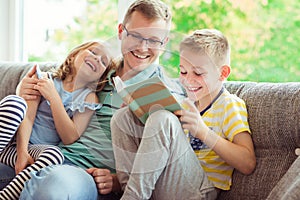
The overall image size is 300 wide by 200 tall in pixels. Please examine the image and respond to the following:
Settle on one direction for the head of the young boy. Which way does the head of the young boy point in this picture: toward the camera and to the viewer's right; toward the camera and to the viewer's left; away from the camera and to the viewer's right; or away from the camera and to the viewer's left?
toward the camera and to the viewer's left

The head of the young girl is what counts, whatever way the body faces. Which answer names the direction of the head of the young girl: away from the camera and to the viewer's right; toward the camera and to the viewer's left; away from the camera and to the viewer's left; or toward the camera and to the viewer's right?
toward the camera and to the viewer's right

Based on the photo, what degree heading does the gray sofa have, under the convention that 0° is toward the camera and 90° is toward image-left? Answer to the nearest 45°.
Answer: approximately 0°
